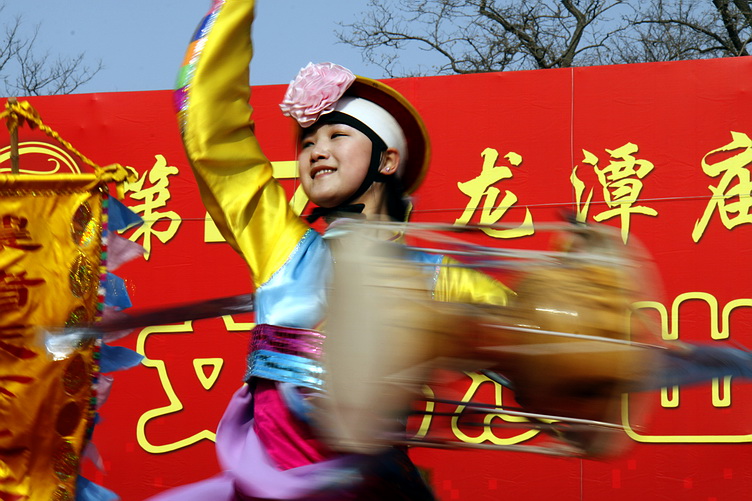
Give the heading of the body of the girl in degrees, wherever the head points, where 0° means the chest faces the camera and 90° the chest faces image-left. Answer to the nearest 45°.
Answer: approximately 45°

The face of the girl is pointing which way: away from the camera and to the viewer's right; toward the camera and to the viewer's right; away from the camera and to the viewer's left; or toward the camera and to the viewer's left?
toward the camera and to the viewer's left

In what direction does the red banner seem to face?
toward the camera

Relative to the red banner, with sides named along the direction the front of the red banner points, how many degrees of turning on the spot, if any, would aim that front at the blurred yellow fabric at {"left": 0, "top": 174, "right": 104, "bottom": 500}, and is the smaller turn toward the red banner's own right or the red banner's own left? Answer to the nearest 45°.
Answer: approximately 45° to the red banner's own right

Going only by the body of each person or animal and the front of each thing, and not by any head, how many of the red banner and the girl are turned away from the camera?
0

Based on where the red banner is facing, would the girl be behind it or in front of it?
in front

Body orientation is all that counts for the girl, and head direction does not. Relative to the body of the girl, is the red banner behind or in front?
behind
